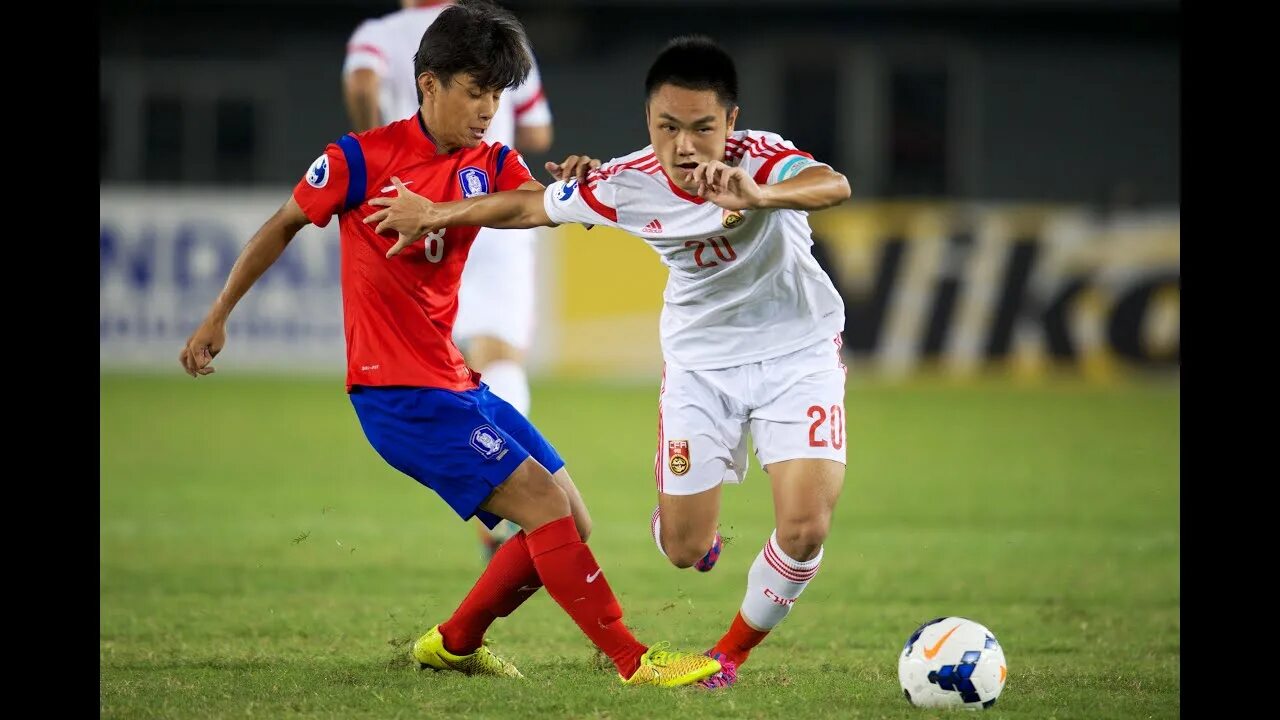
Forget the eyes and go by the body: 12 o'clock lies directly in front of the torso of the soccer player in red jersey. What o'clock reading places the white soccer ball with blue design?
The white soccer ball with blue design is roughly at 11 o'clock from the soccer player in red jersey.

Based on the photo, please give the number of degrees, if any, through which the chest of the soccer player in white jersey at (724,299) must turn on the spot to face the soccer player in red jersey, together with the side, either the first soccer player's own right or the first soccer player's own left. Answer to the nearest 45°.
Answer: approximately 90° to the first soccer player's own right

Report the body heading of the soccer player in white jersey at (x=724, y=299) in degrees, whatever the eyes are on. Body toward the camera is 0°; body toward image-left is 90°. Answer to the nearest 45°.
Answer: approximately 0°

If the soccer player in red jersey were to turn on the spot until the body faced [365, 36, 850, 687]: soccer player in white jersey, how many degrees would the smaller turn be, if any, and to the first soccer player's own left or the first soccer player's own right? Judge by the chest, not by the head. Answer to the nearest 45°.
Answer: approximately 45° to the first soccer player's own left

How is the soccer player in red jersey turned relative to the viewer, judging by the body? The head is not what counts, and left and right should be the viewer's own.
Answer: facing the viewer and to the right of the viewer

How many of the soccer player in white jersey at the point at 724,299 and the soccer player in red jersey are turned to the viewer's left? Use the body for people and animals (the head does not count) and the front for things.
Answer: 0

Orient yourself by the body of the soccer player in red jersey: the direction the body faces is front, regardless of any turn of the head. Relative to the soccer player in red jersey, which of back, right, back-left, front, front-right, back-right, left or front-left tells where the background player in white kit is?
back-left
